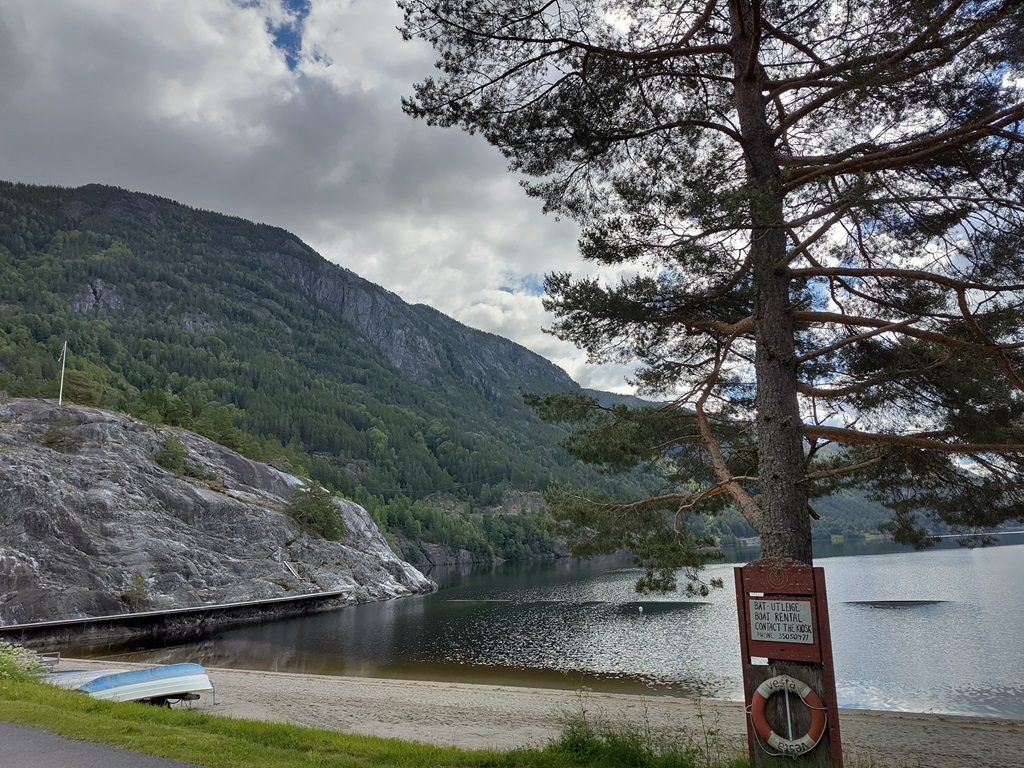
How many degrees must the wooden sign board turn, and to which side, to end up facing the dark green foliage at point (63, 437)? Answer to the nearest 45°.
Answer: approximately 135° to its right

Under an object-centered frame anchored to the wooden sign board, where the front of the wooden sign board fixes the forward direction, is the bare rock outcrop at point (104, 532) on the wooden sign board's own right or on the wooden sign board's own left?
on the wooden sign board's own right

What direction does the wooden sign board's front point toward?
toward the camera

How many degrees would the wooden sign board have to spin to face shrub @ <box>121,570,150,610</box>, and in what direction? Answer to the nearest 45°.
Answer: approximately 135° to its right

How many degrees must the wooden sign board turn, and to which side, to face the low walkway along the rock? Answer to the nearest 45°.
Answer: approximately 135° to its right

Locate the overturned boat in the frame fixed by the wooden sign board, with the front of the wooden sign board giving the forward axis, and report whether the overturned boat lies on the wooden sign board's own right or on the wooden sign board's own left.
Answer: on the wooden sign board's own right
